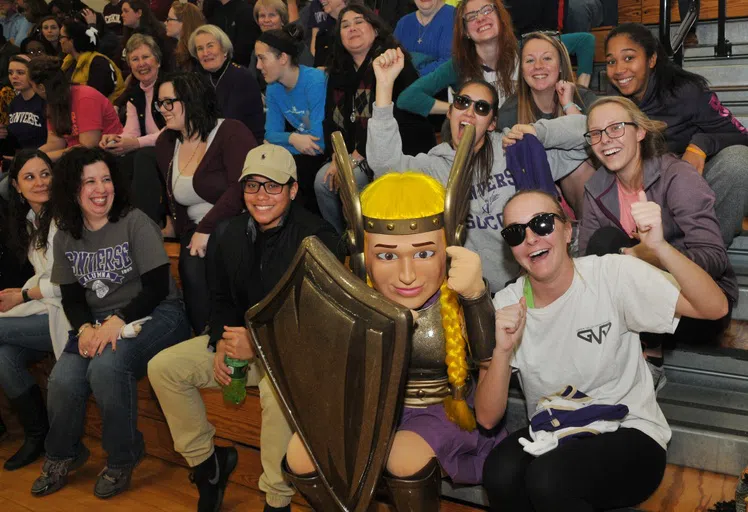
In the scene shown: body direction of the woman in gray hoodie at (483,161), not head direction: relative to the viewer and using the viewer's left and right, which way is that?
facing the viewer

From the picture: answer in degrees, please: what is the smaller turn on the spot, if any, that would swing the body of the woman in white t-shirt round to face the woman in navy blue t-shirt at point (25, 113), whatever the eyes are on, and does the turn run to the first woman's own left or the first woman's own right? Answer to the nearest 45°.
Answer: approximately 90° to the first woman's own right

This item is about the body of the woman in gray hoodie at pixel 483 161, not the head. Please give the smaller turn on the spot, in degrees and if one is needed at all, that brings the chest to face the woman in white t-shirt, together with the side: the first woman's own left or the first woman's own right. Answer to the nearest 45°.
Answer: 0° — they already face them

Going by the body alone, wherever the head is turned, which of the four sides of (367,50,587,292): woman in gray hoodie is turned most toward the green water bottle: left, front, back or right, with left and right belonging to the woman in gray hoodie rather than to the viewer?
front

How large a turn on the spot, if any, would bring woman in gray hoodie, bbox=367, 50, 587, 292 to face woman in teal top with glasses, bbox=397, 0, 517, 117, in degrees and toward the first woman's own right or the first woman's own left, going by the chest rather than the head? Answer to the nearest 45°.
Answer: approximately 180°

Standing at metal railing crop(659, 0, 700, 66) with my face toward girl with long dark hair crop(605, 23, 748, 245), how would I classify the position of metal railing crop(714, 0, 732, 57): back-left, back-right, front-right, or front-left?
back-left

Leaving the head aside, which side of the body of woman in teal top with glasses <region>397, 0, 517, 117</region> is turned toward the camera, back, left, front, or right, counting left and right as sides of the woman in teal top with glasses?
front

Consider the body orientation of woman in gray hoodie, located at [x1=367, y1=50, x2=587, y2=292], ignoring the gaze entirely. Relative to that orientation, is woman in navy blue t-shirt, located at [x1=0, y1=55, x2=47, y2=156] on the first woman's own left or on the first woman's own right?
on the first woman's own right

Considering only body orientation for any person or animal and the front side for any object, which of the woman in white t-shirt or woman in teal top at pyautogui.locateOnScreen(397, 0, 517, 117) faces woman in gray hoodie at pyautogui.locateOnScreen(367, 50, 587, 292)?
the woman in teal top

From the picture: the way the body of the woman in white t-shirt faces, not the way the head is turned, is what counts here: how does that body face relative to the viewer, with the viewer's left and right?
facing the viewer and to the left of the viewer

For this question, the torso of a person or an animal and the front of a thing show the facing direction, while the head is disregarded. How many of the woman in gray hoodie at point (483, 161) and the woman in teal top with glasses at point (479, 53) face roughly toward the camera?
2

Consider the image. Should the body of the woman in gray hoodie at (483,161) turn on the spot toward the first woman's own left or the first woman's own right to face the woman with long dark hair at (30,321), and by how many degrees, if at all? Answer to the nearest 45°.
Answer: approximately 90° to the first woman's own right

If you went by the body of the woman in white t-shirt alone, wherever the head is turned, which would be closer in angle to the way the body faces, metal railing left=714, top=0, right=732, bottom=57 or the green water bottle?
the green water bottle

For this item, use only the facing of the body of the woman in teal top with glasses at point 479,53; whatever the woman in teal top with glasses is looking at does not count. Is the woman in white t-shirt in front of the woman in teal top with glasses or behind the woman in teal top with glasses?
in front
